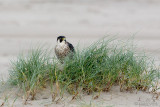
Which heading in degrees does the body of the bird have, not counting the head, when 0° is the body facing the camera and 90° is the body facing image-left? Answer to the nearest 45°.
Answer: approximately 45°

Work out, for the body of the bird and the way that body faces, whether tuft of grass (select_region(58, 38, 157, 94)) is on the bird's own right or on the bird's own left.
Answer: on the bird's own left

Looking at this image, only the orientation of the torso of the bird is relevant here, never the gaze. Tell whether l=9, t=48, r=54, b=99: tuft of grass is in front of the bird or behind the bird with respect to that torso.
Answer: in front
